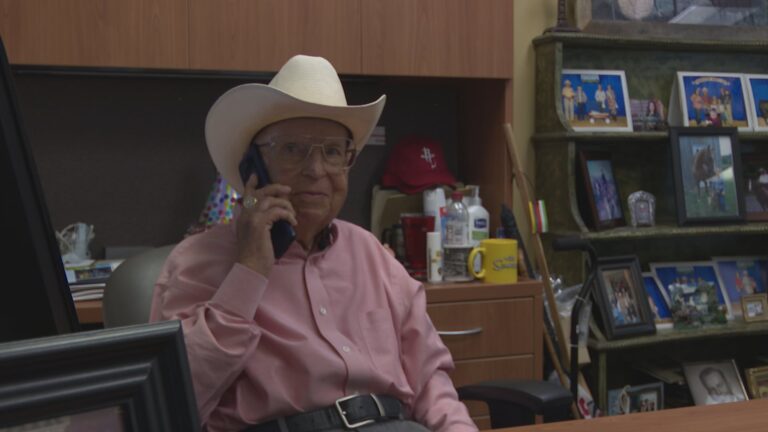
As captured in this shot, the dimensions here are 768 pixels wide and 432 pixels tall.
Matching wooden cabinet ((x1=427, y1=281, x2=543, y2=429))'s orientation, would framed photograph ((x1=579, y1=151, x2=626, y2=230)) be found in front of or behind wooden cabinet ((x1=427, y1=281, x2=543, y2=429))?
behind

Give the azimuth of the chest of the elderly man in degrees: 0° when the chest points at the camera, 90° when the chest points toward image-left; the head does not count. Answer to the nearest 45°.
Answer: approximately 315°

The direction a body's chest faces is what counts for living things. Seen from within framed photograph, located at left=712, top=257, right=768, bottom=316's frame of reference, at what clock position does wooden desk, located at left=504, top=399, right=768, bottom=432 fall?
The wooden desk is roughly at 12 o'clock from the framed photograph.

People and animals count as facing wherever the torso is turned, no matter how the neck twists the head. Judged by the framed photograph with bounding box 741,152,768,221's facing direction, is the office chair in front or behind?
in front
